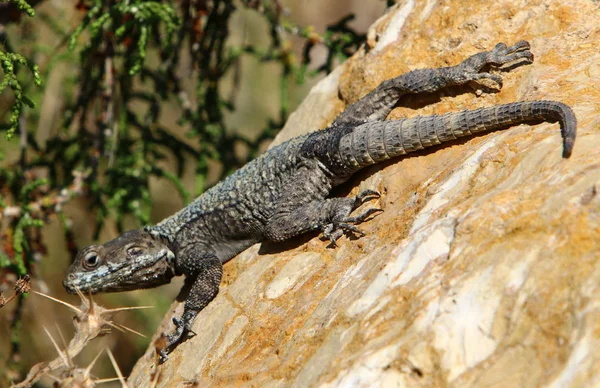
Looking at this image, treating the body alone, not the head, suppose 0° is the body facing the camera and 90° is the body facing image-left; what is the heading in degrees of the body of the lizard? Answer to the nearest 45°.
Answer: approximately 90°
